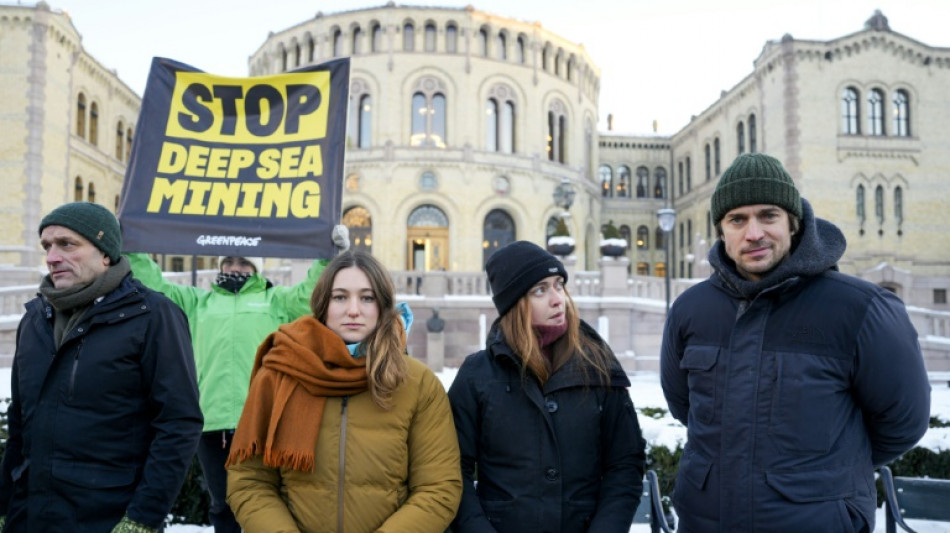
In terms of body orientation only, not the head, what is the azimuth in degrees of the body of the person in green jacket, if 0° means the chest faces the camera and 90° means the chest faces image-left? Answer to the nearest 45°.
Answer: approximately 0°

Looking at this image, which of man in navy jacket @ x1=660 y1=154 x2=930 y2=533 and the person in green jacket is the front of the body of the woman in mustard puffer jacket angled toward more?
the man in navy jacket

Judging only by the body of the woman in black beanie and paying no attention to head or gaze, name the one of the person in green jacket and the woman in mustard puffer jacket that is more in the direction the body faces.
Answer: the woman in mustard puffer jacket

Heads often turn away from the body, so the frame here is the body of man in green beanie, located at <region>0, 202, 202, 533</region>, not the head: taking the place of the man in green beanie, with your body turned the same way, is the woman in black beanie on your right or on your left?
on your left

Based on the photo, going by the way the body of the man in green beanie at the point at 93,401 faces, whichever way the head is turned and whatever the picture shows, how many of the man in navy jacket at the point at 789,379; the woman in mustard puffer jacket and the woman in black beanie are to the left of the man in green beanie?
3
